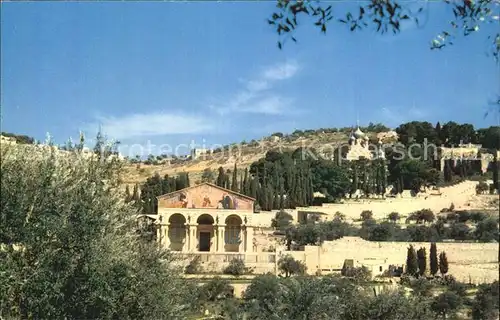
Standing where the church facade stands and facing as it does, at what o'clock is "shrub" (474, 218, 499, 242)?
The shrub is roughly at 9 o'clock from the church facade.

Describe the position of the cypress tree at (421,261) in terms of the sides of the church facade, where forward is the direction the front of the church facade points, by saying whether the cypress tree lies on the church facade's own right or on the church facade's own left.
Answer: on the church facade's own left

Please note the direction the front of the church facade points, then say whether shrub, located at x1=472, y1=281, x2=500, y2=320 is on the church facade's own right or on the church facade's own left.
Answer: on the church facade's own left

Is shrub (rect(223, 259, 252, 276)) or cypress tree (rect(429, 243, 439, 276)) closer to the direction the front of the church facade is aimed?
the shrub

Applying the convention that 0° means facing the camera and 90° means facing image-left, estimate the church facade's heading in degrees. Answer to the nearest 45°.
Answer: approximately 0°

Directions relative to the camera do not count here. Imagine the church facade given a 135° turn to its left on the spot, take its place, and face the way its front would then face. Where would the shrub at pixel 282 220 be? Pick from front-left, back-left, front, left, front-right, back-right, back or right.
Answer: front

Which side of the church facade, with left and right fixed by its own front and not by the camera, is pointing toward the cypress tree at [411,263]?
left

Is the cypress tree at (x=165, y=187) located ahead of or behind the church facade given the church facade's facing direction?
behind

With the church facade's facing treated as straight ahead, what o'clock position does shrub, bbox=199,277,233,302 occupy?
The shrub is roughly at 12 o'clock from the church facade.
